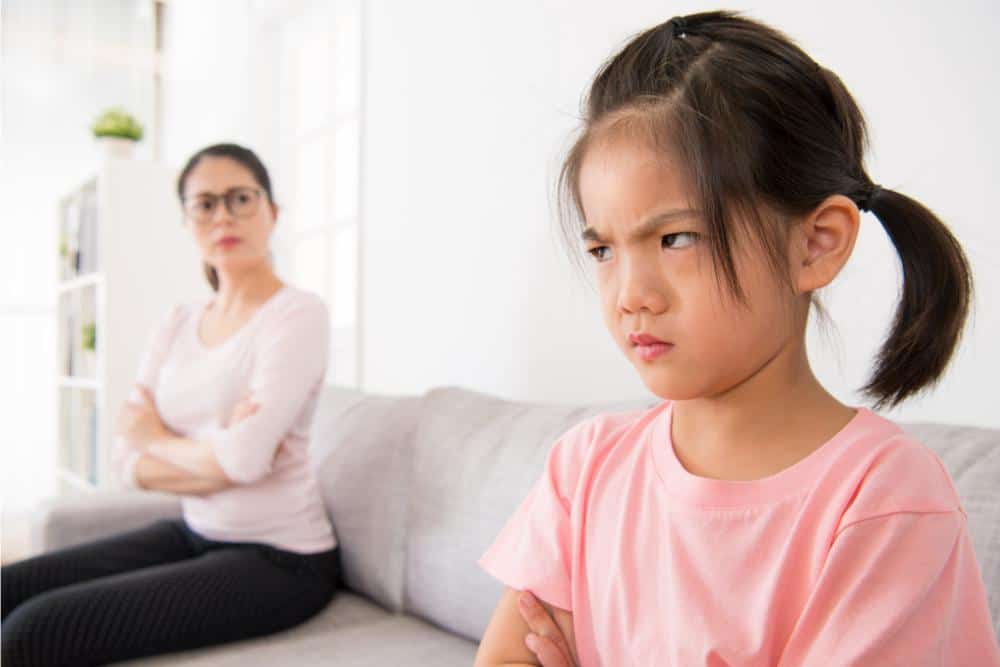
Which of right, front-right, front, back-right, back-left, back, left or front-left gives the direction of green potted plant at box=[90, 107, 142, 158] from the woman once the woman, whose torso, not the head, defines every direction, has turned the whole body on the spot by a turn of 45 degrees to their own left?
back

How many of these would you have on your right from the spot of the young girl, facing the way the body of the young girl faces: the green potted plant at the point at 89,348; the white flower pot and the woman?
3

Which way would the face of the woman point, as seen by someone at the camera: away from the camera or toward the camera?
toward the camera

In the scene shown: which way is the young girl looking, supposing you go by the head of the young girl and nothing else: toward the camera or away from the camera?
toward the camera

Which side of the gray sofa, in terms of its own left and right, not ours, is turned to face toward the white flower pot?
right

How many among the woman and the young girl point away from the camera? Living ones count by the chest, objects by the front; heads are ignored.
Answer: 0

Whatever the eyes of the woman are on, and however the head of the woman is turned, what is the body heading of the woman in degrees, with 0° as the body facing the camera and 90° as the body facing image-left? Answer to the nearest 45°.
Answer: approximately 45°

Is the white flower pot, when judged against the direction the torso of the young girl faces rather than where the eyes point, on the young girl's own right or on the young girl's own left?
on the young girl's own right

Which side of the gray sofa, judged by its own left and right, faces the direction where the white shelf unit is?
right

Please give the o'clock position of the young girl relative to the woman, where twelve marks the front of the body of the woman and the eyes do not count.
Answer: The young girl is roughly at 10 o'clock from the woman.

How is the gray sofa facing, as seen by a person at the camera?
facing the viewer and to the left of the viewer
